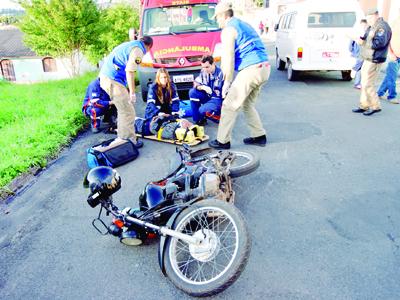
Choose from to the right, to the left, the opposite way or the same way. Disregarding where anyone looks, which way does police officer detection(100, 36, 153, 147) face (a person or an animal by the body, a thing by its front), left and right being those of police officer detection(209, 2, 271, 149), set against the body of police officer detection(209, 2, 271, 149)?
the opposite way

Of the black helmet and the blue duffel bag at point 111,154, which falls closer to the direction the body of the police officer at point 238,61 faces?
the blue duffel bag

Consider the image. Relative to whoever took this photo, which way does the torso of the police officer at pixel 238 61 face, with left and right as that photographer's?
facing to the left of the viewer

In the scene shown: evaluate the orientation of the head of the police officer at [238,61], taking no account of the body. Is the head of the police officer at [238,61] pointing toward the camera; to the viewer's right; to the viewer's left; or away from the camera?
to the viewer's left

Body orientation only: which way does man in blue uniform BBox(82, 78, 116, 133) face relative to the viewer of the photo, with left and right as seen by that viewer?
facing the viewer and to the right of the viewer

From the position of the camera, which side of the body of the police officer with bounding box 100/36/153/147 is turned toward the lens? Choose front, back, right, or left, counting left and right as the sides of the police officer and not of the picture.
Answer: right

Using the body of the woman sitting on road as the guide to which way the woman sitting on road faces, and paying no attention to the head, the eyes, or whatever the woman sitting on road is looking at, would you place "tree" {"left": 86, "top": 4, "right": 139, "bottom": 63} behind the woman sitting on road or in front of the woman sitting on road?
behind

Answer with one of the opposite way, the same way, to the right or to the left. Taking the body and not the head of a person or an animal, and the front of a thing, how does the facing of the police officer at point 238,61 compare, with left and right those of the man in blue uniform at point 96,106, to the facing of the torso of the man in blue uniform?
the opposite way

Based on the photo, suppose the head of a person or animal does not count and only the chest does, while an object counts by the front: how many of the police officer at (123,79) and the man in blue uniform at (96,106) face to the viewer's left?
0

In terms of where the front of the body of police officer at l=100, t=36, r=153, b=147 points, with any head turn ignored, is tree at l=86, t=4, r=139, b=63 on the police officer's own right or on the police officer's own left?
on the police officer's own left

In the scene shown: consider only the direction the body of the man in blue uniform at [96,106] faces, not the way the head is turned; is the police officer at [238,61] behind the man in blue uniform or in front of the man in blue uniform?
in front
